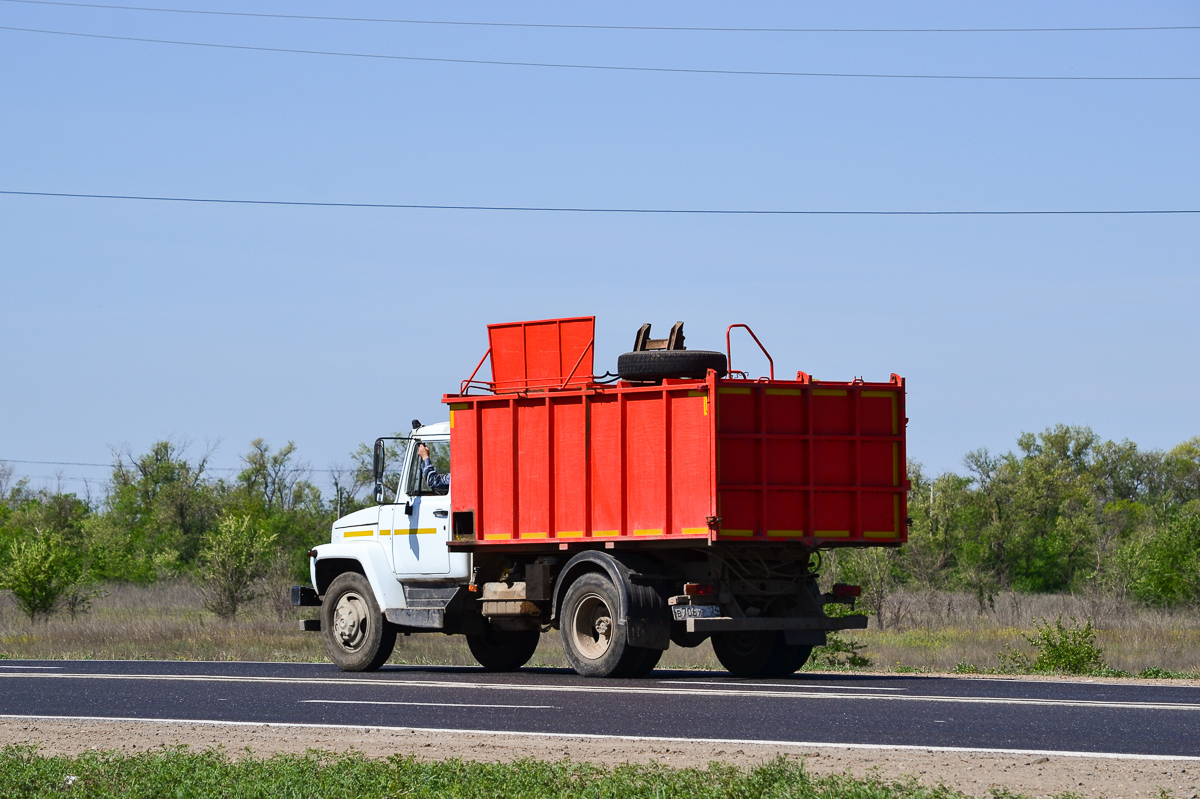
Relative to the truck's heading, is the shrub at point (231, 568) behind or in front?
in front

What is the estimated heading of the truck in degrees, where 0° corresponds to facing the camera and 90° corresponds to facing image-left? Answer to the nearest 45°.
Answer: approximately 135°

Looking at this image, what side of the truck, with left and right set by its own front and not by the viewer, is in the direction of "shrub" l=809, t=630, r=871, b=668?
right

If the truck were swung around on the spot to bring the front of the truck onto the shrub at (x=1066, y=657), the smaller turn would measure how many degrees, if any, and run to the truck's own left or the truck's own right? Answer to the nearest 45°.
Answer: approximately 90° to the truck's own right

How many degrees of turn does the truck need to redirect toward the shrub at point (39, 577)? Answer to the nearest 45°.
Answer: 0° — it already faces it
